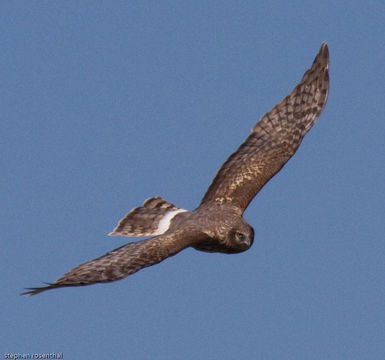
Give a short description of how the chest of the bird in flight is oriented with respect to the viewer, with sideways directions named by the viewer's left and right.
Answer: facing the viewer and to the right of the viewer
